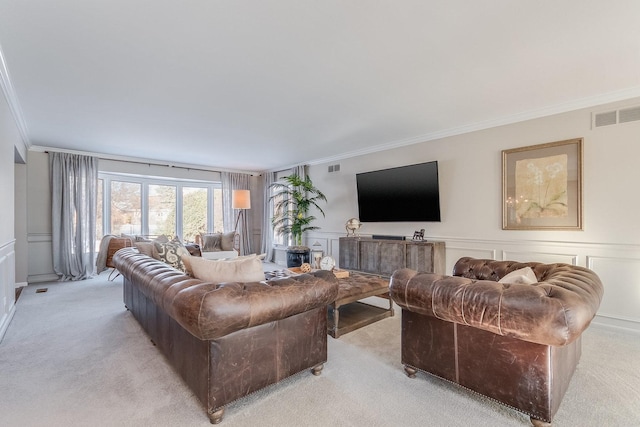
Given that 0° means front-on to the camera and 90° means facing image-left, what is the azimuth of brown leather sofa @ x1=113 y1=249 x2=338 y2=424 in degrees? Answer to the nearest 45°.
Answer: approximately 225°

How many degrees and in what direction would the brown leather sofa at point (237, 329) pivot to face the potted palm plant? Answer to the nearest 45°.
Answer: approximately 45° to its left

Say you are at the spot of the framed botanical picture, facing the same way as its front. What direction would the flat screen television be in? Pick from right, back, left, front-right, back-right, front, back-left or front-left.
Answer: front-right

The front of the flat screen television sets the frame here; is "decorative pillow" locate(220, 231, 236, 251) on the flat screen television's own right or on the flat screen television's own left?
on the flat screen television's own right

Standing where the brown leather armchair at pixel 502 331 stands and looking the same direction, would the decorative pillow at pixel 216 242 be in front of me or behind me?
in front

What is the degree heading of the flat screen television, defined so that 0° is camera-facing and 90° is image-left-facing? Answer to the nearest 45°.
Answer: approximately 45°
